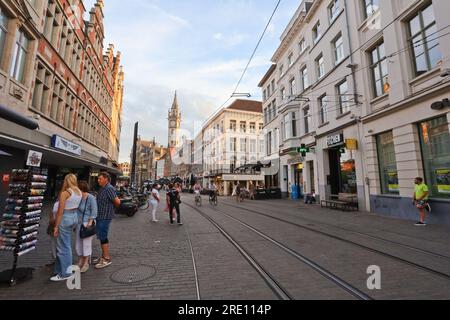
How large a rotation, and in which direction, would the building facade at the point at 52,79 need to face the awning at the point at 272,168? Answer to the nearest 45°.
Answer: approximately 45° to its left

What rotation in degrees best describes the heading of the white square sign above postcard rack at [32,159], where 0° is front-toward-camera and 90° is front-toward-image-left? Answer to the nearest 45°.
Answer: approximately 0°

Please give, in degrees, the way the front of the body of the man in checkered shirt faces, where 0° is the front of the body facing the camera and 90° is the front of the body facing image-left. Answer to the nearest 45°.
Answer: approximately 90°

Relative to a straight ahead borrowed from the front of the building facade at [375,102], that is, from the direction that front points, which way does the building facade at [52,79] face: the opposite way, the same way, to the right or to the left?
the opposite way

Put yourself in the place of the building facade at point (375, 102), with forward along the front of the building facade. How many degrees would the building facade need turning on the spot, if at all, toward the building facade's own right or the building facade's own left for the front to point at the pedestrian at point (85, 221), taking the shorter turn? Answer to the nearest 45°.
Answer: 0° — it already faces them

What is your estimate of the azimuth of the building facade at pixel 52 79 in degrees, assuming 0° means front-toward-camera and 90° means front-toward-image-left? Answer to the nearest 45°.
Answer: approximately 315°

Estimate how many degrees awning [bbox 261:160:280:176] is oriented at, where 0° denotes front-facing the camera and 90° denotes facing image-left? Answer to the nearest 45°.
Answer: approximately 45°
